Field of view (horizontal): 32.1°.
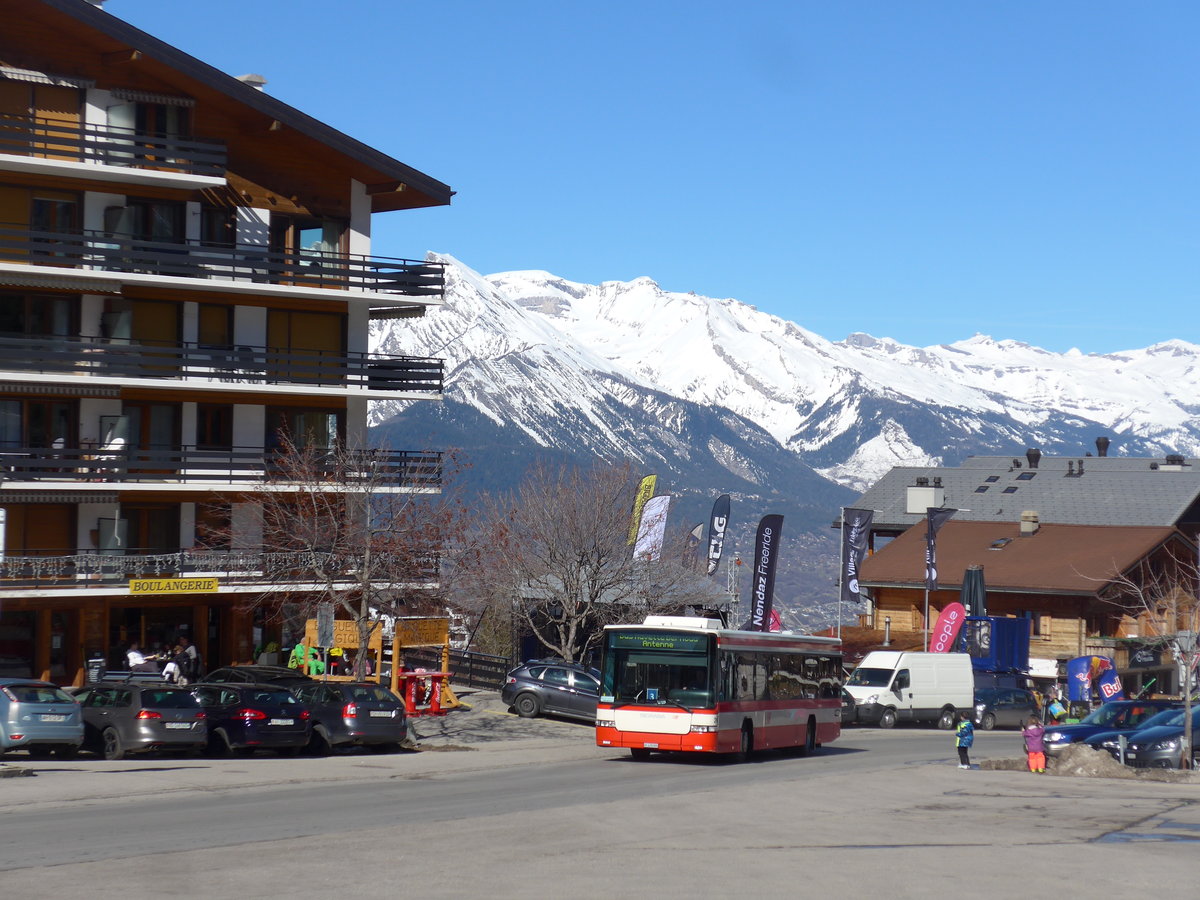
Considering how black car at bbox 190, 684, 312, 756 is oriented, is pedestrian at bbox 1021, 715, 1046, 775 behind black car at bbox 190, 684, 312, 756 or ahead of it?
behind

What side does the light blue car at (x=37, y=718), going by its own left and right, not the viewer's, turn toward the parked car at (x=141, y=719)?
right

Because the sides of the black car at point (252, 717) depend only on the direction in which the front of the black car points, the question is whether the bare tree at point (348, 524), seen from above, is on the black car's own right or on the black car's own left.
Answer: on the black car's own right

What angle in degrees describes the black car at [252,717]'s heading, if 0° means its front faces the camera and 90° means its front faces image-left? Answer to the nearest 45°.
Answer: approximately 135°

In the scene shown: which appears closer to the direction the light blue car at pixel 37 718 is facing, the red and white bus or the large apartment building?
the large apartment building

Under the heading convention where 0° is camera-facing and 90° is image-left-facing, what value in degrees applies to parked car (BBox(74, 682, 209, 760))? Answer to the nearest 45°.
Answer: approximately 135°
